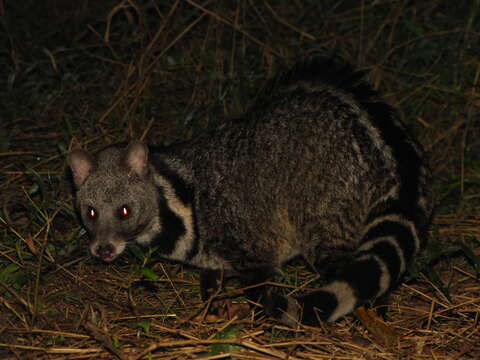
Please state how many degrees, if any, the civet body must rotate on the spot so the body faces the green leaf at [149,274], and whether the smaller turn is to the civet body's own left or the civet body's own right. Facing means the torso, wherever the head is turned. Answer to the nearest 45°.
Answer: approximately 45° to the civet body's own left

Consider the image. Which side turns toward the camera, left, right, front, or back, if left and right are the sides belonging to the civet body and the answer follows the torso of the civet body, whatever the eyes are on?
left
